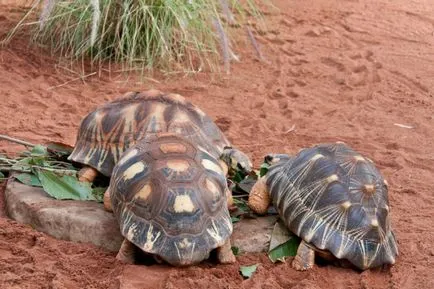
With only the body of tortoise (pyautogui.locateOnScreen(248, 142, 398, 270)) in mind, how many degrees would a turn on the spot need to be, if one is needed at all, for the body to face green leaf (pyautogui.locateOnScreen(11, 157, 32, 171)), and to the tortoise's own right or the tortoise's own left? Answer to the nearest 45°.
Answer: approximately 45° to the tortoise's own left

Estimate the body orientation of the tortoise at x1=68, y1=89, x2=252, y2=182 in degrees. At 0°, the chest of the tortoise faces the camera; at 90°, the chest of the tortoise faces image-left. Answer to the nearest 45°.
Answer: approximately 270°

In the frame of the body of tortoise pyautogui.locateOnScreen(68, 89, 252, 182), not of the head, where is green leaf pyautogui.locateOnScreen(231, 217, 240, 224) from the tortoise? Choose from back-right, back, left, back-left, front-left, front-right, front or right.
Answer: front-right

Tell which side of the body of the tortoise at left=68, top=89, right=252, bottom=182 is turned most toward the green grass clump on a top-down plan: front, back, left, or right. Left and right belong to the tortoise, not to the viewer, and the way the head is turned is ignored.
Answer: left

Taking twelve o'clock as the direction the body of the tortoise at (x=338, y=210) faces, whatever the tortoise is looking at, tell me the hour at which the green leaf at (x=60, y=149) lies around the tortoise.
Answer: The green leaf is roughly at 11 o'clock from the tortoise.

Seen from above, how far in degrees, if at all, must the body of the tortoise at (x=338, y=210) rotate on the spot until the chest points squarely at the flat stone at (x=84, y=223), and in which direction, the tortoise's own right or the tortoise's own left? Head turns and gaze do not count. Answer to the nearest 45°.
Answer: approximately 45° to the tortoise's own left

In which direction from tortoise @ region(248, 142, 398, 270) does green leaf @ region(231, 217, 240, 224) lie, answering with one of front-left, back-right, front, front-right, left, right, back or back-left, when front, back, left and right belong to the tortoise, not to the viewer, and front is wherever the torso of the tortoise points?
front-left

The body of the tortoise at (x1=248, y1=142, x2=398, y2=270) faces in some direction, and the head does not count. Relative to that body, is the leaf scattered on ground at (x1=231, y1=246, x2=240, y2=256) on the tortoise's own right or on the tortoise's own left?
on the tortoise's own left

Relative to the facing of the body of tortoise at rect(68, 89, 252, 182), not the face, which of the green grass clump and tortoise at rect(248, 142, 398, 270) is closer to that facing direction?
the tortoise

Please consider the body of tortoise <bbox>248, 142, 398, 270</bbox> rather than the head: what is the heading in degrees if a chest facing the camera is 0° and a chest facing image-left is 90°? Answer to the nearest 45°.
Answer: approximately 135°

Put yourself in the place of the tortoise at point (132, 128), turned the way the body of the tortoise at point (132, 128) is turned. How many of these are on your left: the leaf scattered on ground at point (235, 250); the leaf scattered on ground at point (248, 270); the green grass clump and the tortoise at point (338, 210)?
1

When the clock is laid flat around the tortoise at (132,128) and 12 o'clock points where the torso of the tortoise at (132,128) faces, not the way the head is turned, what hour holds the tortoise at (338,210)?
the tortoise at (338,210) is roughly at 1 o'clock from the tortoise at (132,128).

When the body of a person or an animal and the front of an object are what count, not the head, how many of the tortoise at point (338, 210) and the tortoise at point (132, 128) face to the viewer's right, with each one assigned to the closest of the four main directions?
1
